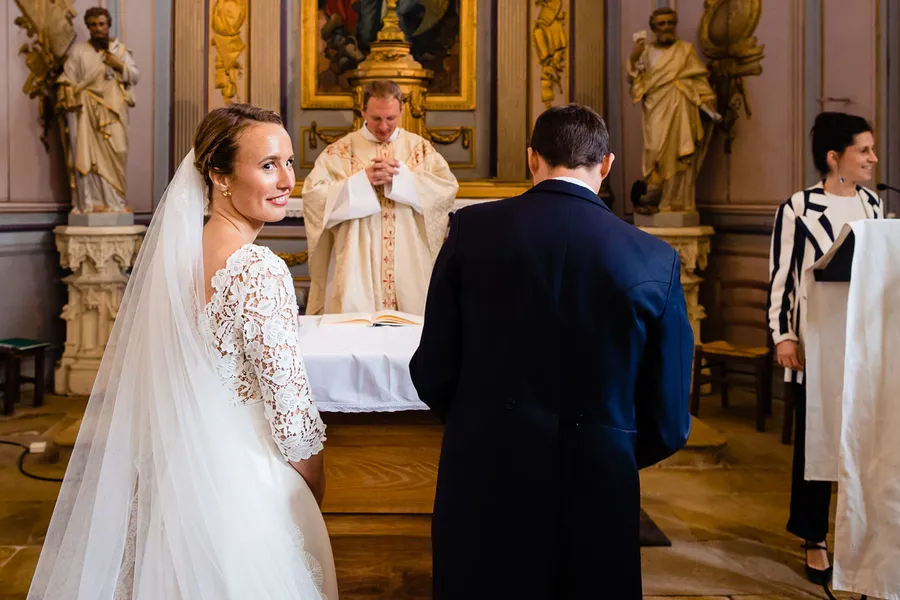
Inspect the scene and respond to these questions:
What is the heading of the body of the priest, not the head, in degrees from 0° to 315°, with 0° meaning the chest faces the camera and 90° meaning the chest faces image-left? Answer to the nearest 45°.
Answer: approximately 0°

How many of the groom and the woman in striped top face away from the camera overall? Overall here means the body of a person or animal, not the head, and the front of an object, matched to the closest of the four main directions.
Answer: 1

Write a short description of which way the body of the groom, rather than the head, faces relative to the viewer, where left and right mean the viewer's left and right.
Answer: facing away from the viewer

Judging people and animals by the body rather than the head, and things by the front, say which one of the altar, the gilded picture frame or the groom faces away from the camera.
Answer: the groom

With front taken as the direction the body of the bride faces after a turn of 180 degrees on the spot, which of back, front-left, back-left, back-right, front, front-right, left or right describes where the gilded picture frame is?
back-right

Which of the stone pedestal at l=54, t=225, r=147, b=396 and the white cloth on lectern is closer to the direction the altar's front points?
the white cloth on lectern

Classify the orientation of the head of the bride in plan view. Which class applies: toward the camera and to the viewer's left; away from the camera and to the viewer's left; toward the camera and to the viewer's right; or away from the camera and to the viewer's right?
toward the camera and to the viewer's right

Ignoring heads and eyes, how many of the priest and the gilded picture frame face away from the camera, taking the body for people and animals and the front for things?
0
